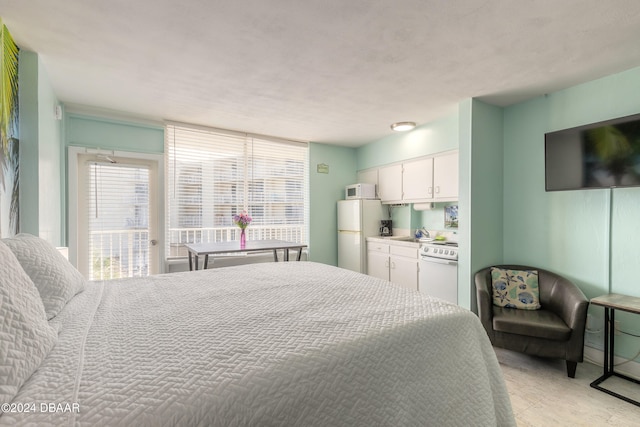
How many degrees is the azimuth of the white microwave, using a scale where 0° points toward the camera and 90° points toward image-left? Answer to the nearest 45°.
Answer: approximately 45°

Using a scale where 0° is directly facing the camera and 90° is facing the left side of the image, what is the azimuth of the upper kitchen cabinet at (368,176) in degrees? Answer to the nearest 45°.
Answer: approximately 45°

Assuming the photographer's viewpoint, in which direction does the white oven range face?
facing the viewer and to the left of the viewer

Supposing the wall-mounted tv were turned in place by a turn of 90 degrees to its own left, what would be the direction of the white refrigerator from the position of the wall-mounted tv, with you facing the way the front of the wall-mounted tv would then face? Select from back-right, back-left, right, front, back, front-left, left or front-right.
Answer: back-right

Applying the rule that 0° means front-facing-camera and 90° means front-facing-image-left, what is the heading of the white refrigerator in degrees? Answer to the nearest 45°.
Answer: approximately 45°

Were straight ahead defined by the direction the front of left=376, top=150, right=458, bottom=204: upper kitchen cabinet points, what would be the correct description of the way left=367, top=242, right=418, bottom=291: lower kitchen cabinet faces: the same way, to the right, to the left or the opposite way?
the same way

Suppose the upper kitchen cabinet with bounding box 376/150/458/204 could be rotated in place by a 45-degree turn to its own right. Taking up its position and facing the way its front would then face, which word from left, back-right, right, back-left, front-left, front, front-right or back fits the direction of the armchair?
back-left

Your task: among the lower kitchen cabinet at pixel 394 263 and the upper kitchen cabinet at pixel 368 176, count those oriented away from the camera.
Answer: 0

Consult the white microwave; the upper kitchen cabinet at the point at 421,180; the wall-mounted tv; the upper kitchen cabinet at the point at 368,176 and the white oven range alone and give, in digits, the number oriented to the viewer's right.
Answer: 0

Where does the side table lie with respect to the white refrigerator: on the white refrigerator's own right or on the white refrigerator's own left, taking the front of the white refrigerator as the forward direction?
on the white refrigerator's own left

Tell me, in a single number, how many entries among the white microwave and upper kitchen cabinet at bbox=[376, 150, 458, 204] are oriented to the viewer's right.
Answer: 0

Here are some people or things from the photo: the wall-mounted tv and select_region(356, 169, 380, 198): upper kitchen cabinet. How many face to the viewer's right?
0

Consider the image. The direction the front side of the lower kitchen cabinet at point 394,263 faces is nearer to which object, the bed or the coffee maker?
the bed

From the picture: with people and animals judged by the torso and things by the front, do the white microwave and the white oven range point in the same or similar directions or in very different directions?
same or similar directions

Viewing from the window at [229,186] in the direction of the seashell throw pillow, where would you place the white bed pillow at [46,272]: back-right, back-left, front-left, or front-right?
front-right

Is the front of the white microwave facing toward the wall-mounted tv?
no
